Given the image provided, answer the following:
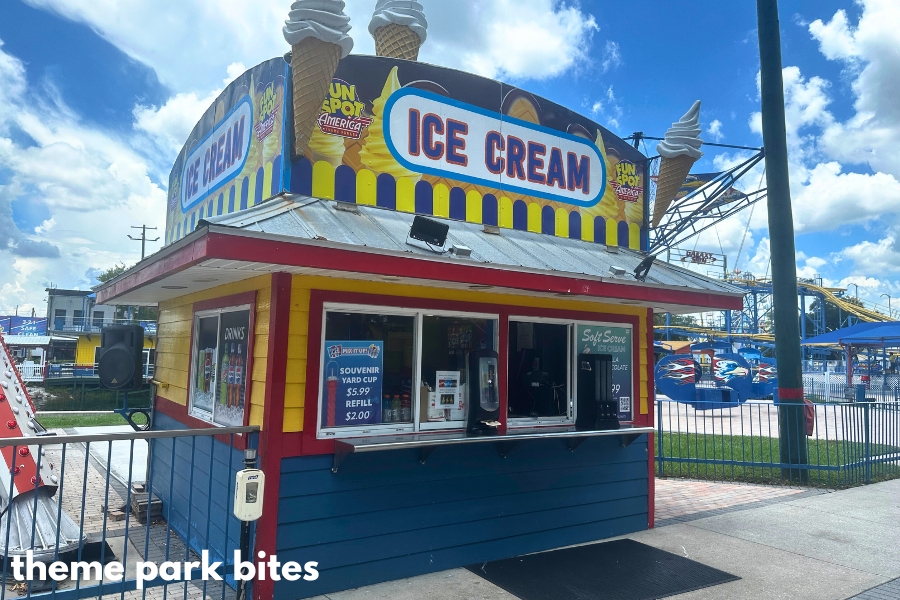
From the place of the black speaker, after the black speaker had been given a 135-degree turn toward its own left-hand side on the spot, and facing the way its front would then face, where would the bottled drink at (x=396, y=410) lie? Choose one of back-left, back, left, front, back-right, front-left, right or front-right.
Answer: front-right

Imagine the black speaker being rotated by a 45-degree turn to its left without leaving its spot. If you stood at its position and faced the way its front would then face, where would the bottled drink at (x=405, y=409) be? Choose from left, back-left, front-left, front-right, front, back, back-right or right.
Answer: front-left

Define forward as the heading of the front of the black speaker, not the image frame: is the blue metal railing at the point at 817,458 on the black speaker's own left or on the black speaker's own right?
on the black speaker's own left

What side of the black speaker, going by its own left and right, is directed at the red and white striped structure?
front

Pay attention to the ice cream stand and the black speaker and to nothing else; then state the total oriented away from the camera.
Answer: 0

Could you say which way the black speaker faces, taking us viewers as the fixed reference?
facing the viewer and to the left of the viewer

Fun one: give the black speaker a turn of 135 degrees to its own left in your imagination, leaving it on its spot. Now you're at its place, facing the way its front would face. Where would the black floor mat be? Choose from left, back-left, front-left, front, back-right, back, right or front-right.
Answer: front-right

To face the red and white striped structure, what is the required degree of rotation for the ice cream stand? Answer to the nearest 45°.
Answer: approximately 135° to its right

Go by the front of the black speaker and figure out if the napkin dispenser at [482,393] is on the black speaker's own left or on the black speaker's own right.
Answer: on the black speaker's own left

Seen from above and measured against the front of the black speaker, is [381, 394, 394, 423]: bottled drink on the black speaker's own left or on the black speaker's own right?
on the black speaker's own left

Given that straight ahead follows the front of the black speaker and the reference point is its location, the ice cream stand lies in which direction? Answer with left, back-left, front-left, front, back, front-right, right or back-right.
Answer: left
